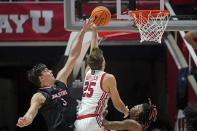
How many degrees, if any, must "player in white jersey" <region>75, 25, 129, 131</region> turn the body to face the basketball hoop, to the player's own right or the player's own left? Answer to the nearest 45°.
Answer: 0° — they already face it

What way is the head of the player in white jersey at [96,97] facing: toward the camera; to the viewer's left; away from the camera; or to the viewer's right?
away from the camera

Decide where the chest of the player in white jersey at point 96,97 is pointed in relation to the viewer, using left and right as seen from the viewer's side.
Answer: facing away from the viewer and to the right of the viewer
